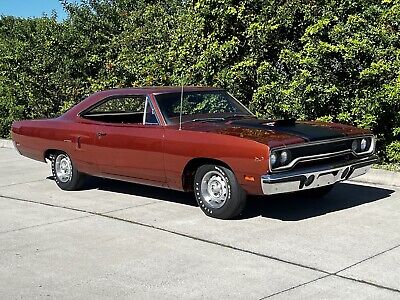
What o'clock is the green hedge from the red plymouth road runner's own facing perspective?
The green hedge is roughly at 8 o'clock from the red plymouth road runner.

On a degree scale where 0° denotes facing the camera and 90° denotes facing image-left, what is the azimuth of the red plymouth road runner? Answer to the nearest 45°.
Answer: approximately 315°
